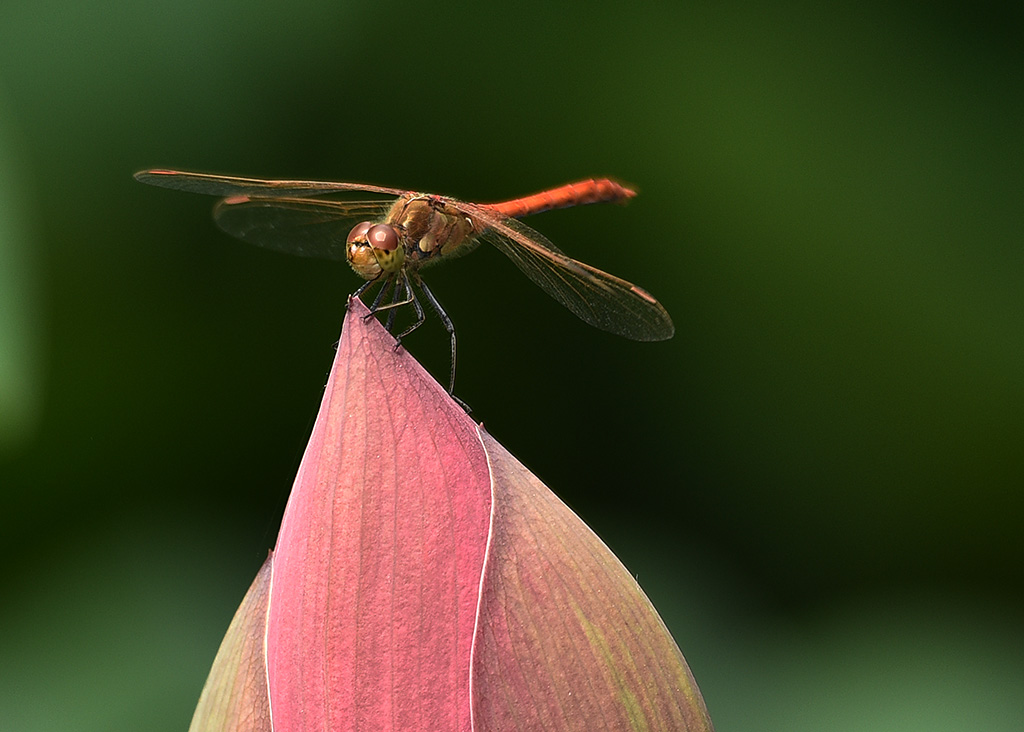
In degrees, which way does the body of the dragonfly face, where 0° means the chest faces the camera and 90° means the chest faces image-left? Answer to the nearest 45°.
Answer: approximately 45°
